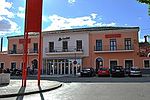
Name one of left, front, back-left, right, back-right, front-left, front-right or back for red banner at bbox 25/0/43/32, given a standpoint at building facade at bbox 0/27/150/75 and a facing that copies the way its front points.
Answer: front

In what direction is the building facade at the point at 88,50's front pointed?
toward the camera

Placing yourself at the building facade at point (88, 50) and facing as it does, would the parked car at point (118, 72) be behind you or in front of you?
in front
